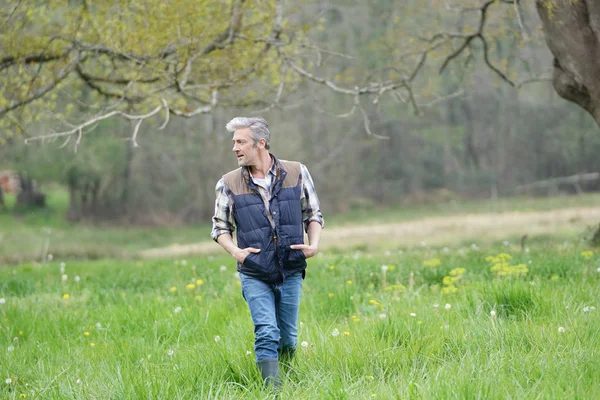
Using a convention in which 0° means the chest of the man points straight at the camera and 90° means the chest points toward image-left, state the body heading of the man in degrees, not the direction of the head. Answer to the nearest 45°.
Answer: approximately 0°

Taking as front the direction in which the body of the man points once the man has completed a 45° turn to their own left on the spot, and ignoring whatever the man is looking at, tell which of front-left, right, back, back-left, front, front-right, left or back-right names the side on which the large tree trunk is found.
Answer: left

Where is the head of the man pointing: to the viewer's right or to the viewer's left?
to the viewer's left

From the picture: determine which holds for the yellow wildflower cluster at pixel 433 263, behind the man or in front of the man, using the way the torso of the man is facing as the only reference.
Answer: behind
